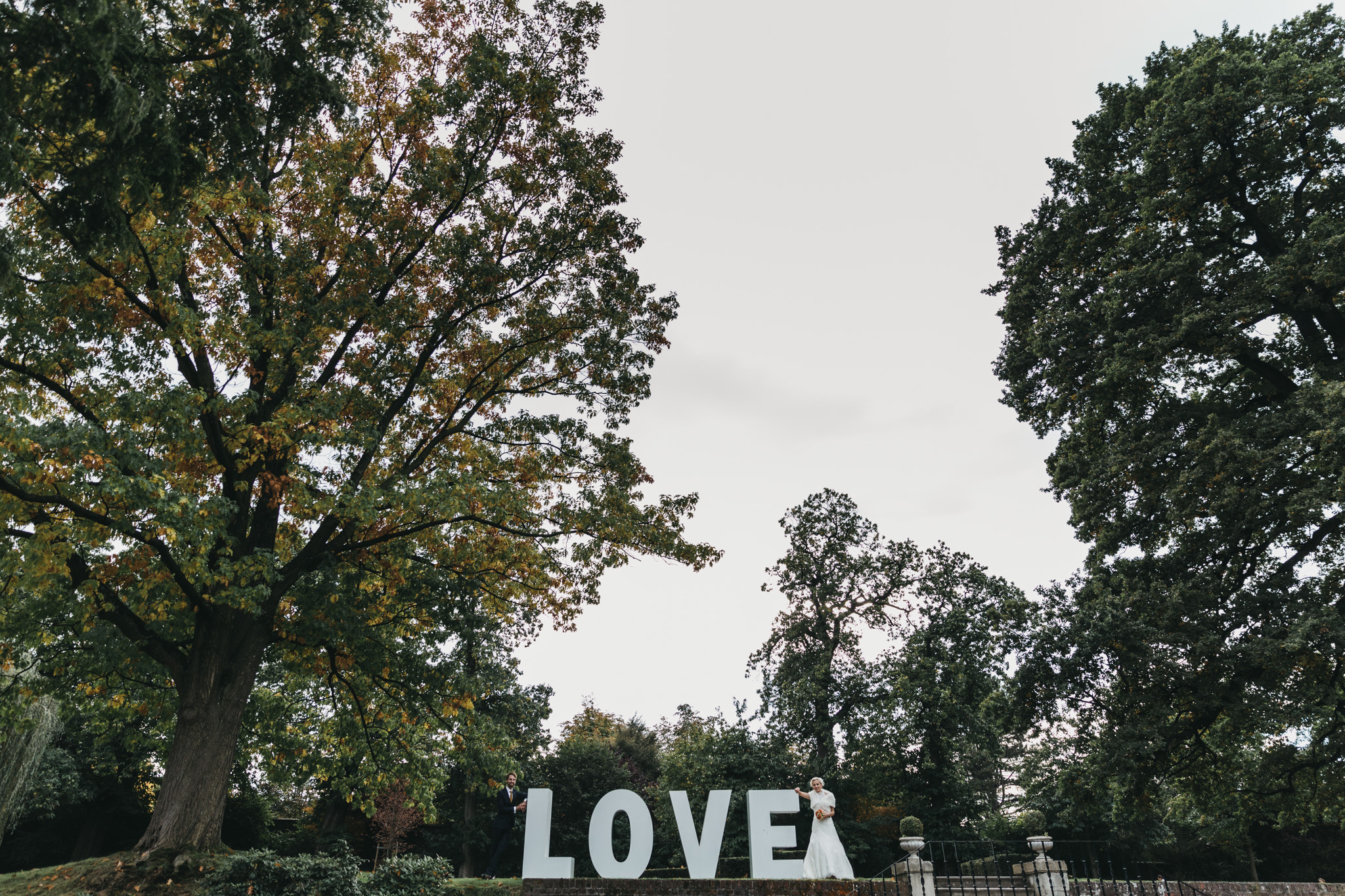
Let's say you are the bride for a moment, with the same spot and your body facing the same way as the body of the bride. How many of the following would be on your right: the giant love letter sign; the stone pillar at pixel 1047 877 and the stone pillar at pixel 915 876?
1

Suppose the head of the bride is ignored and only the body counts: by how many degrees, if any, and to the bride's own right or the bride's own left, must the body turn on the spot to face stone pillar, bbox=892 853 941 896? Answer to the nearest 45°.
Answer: approximately 90° to the bride's own left

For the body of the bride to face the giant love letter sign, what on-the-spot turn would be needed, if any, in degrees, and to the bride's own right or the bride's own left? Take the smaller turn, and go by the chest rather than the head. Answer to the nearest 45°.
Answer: approximately 90° to the bride's own right

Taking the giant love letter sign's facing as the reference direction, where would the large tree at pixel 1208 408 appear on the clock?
The large tree is roughly at 9 o'clock from the giant love letter sign.

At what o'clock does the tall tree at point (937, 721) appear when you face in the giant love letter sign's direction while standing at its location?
The tall tree is roughly at 7 o'clock from the giant love letter sign.

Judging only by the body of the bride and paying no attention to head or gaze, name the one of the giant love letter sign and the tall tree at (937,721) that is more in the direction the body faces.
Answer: the giant love letter sign

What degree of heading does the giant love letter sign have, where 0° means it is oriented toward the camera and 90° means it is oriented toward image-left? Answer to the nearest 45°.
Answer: approximately 0°

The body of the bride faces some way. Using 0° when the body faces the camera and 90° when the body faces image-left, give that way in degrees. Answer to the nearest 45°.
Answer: approximately 0°

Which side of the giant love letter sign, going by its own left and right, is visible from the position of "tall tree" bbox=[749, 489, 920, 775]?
back

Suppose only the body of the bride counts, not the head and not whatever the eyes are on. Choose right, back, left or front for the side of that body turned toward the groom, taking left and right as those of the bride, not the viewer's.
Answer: right

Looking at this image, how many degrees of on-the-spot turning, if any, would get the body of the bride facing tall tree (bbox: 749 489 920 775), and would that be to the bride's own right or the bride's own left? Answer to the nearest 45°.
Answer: approximately 180°

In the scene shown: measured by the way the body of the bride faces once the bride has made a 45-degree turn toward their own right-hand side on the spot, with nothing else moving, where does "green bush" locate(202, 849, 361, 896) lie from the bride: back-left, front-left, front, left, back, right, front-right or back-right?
front
